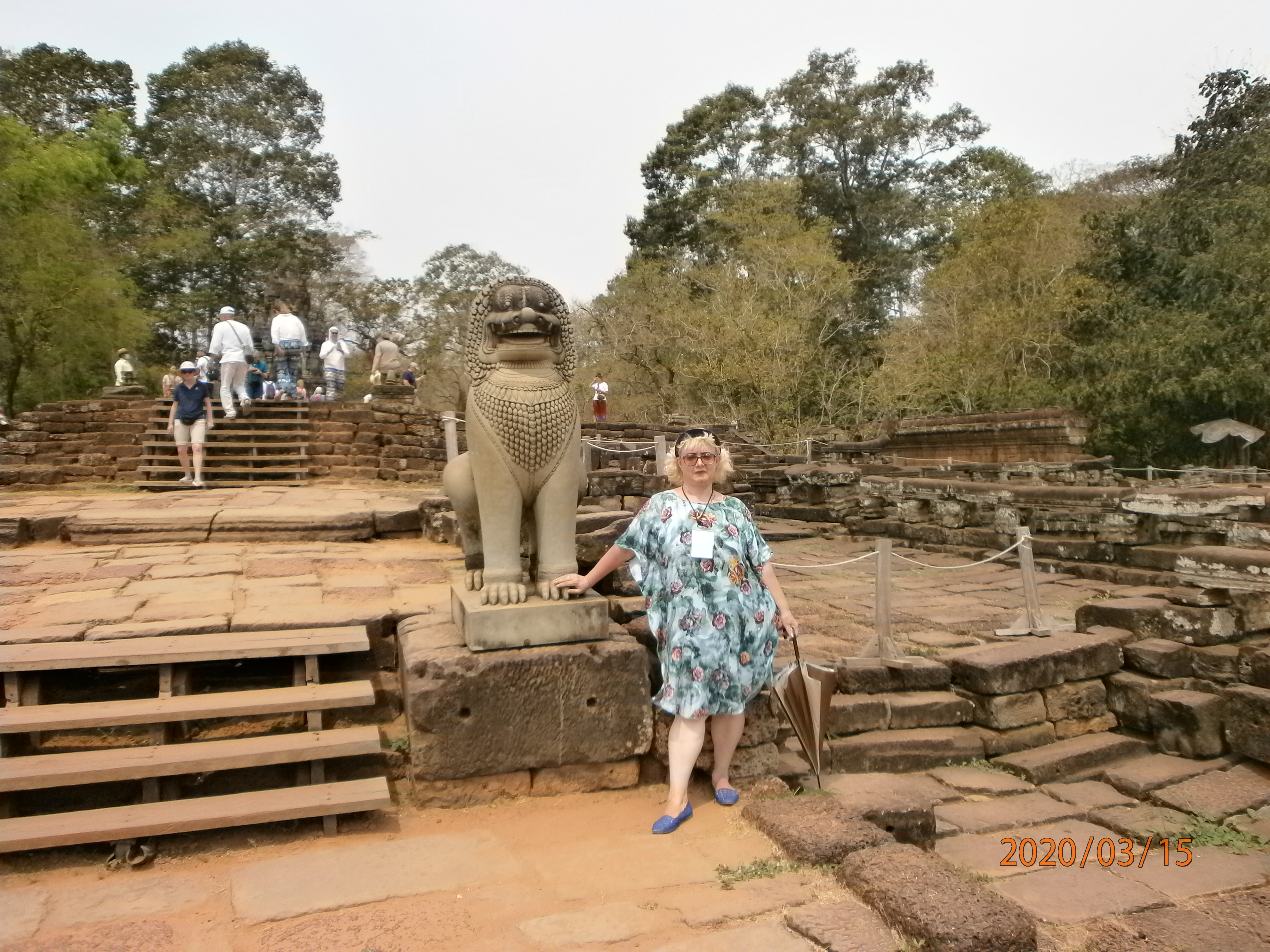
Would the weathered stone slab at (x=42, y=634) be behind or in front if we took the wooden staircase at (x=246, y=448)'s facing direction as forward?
in front

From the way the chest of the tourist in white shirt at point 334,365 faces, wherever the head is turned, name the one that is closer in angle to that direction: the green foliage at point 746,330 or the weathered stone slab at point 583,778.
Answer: the weathered stone slab

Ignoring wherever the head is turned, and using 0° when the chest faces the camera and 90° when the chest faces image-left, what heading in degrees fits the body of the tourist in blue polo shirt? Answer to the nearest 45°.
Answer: approximately 0°

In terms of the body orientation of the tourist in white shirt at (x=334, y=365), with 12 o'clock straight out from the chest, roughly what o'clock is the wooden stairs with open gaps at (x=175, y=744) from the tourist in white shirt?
The wooden stairs with open gaps is roughly at 12 o'clock from the tourist in white shirt.

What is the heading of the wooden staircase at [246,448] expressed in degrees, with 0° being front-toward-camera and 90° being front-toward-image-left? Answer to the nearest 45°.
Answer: approximately 0°

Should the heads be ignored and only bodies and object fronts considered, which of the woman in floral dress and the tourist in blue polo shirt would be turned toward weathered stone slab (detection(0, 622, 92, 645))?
the tourist in blue polo shirt
